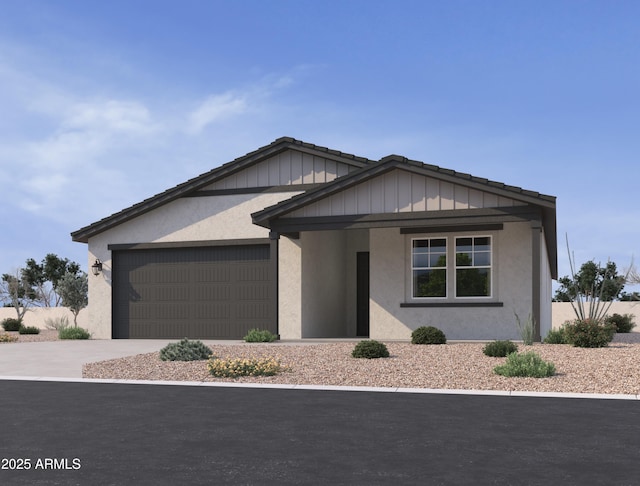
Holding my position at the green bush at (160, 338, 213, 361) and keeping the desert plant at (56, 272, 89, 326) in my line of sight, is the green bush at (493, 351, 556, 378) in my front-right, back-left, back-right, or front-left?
back-right

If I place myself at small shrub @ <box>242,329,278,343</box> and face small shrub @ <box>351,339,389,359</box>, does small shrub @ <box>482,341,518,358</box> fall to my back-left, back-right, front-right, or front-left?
front-left

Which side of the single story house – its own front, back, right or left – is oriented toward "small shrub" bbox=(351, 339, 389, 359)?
front

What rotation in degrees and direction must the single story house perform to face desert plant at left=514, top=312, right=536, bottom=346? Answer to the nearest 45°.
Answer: approximately 45° to its left

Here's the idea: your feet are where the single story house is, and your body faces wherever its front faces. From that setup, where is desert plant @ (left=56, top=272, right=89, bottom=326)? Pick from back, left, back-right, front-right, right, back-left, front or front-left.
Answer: back-right

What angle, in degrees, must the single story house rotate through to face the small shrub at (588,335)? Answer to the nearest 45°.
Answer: approximately 45° to its left

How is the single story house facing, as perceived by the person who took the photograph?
facing the viewer

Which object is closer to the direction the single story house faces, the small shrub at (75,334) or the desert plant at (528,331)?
the desert plant

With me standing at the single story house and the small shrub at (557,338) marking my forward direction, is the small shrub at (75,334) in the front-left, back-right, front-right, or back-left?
back-right

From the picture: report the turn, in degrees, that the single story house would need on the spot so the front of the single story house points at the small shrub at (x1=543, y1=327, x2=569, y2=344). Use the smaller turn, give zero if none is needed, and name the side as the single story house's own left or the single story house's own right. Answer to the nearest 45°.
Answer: approximately 45° to the single story house's own left

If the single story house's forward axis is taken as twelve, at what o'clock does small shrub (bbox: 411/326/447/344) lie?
The small shrub is roughly at 11 o'clock from the single story house.
